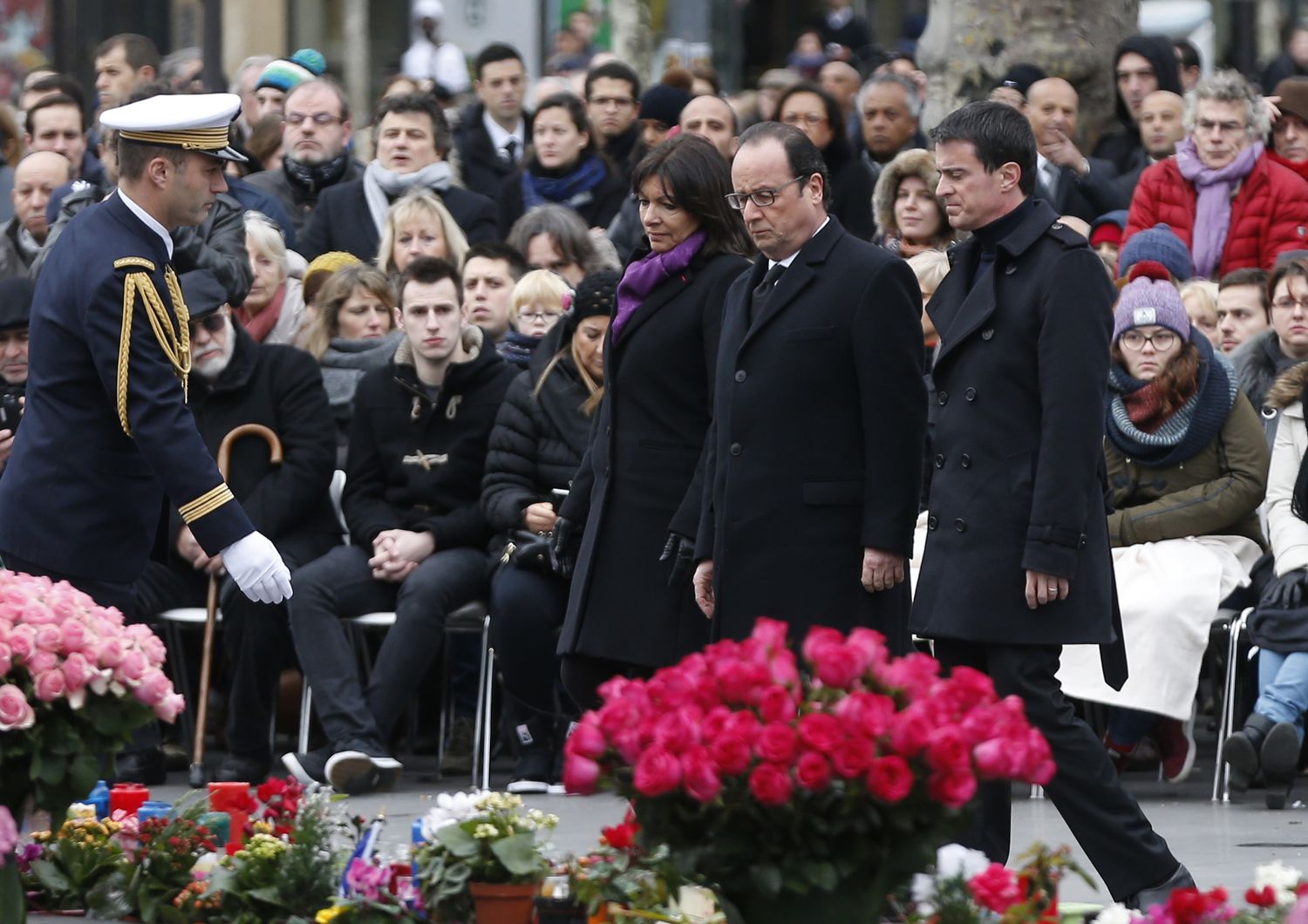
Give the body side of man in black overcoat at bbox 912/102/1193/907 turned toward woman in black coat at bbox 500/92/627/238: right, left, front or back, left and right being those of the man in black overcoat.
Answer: right

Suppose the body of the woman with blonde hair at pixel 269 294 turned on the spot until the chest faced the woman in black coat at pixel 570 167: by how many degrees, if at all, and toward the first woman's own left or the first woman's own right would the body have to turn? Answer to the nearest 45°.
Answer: approximately 180°

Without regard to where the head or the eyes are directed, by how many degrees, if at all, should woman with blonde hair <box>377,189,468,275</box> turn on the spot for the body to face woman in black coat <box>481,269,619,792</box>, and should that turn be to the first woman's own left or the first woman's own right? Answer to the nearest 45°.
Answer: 0° — they already face them

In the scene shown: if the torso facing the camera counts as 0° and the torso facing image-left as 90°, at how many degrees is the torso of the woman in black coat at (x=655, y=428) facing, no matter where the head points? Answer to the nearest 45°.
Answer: approximately 45°

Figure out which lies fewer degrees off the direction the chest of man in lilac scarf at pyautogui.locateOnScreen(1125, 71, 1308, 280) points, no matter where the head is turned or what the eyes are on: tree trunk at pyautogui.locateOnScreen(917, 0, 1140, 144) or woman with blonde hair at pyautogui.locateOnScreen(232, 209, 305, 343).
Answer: the woman with blonde hair

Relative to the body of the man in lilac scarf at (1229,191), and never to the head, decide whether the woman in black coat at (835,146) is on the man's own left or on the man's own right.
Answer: on the man's own right

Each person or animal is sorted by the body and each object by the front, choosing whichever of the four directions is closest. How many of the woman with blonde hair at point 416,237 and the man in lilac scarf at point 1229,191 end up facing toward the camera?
2

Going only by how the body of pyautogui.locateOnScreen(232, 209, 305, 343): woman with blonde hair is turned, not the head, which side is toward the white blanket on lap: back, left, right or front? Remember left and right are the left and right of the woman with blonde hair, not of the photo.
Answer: left
